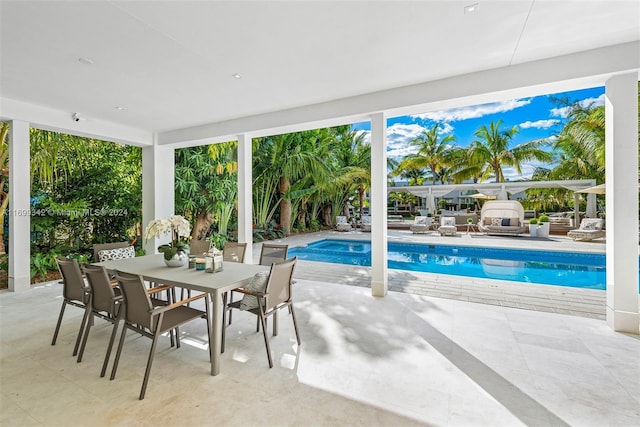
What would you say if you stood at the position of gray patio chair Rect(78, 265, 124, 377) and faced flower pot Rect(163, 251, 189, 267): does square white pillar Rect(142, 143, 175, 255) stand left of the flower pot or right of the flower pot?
left

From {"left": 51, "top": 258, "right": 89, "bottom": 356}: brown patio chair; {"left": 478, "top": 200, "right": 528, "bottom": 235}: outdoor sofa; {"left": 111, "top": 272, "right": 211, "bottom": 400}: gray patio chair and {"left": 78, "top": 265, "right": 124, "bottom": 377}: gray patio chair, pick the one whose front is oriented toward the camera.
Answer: the outdoor sofa

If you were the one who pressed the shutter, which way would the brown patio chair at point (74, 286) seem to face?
facing away from the viewer and to the right of the viewer

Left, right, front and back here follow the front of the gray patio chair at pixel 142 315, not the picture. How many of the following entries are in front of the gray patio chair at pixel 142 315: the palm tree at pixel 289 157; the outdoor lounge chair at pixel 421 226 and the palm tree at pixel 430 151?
3

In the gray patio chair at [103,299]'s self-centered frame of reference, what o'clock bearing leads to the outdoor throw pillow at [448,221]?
The outdoor throw pillow is roughly at 1 o'clock from the gray patio chair.

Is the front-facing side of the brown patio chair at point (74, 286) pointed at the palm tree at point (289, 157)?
yes

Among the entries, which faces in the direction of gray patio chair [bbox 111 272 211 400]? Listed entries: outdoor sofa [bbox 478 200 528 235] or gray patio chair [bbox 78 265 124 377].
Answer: the outdoor sofa

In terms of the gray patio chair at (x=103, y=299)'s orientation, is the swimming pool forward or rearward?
forward

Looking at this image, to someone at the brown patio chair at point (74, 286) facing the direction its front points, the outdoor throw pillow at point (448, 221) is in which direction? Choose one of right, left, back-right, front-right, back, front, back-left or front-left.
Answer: front-right

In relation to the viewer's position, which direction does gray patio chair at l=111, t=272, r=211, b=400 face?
facing away from the viewer and to the right of the viewer

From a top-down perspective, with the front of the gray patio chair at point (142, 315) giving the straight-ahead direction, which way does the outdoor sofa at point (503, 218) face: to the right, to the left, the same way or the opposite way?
the opposite way

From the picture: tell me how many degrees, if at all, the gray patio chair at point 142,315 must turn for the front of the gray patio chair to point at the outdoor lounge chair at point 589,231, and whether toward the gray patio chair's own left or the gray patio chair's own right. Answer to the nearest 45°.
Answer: approximately 45° to the gray patio chair's own right

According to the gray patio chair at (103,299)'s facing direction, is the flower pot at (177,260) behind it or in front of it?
in front
